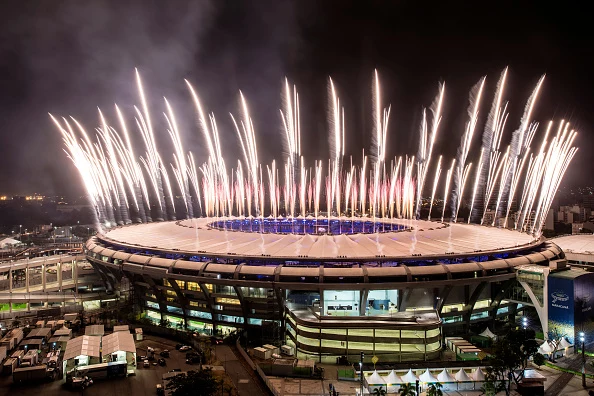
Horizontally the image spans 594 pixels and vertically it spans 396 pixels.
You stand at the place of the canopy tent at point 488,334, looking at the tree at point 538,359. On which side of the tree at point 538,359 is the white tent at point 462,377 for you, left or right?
right

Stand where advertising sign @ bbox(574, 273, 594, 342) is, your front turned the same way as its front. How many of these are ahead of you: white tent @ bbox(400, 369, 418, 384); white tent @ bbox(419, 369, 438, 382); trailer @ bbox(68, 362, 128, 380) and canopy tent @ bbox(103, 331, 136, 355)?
4

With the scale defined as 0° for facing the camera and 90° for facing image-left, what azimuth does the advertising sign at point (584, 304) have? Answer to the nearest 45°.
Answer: approximately 315°

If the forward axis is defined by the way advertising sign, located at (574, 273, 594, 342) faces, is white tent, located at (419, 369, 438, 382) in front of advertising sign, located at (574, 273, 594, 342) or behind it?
in front

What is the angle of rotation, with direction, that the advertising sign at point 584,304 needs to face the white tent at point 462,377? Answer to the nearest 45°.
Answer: approximately 90° to its right

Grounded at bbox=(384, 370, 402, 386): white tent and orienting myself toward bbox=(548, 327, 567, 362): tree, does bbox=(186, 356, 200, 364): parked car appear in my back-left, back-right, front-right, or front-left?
back-left
